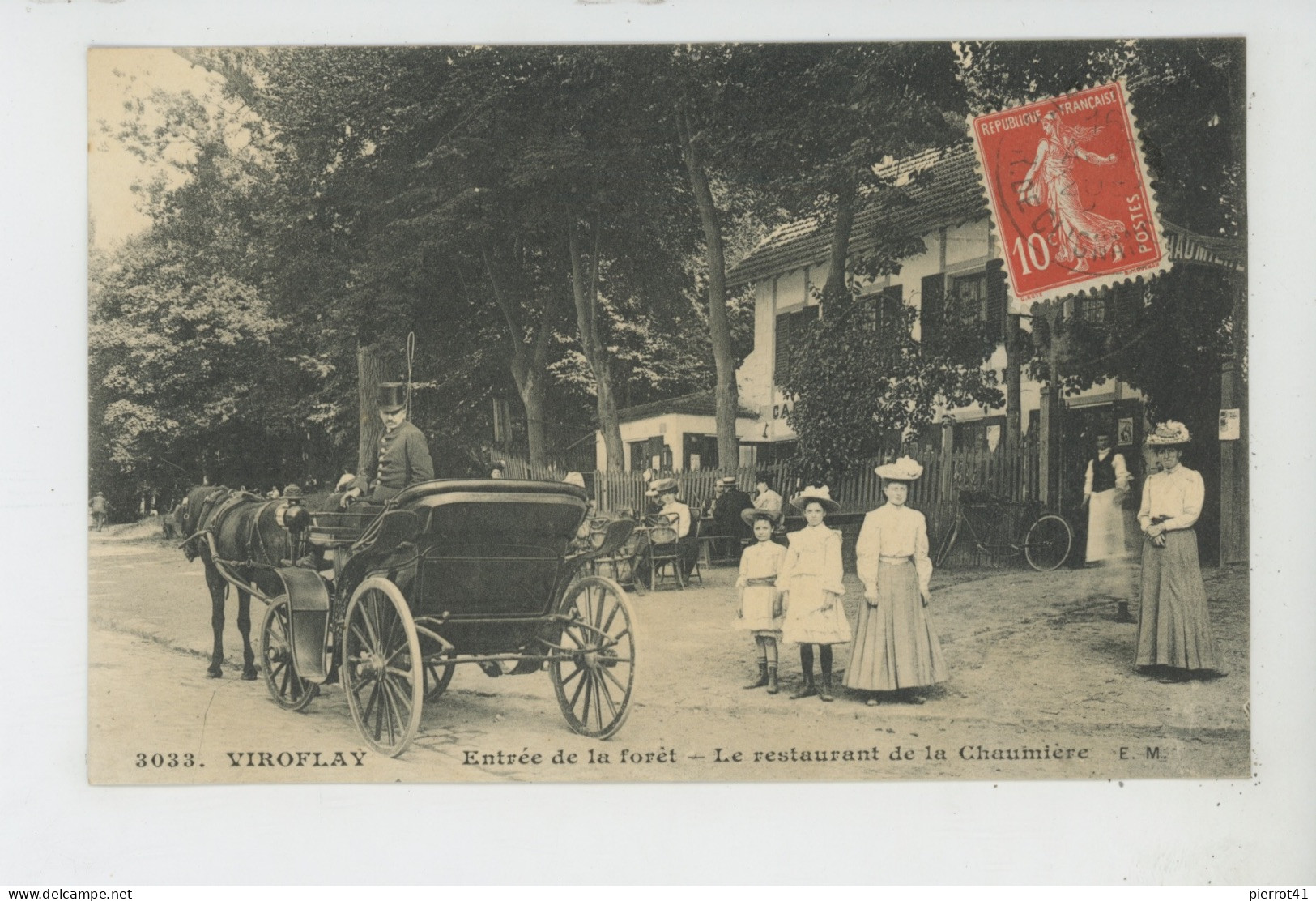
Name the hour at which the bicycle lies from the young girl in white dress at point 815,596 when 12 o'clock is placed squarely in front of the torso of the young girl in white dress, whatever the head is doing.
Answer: The bicycle is roughly at 8 o'clock from the young girl in white dress.

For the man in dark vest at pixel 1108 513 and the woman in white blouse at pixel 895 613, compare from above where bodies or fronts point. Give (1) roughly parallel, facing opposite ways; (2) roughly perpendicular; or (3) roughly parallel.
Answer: roughly parallel

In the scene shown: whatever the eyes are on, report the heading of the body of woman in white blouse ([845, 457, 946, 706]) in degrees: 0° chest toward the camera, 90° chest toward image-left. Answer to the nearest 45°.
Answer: approximately 0°

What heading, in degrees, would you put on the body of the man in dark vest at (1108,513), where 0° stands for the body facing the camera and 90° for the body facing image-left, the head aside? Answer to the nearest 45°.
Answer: approximately 0°

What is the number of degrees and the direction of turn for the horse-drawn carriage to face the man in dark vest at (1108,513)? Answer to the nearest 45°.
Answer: approximately 135° to its right

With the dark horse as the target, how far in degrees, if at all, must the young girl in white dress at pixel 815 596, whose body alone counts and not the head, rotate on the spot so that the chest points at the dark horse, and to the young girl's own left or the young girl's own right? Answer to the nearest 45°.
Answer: approximately 90° to the young girl's own right

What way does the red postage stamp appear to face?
toward the camera

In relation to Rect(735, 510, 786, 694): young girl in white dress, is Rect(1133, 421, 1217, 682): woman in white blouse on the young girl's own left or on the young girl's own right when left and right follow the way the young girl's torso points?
on the young girl's own left

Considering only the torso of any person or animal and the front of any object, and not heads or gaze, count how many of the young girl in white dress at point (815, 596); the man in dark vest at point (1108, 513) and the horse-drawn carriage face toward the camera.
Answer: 2

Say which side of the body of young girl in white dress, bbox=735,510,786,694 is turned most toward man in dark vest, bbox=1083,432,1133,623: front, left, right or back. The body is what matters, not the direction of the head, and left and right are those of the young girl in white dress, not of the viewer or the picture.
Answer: left
